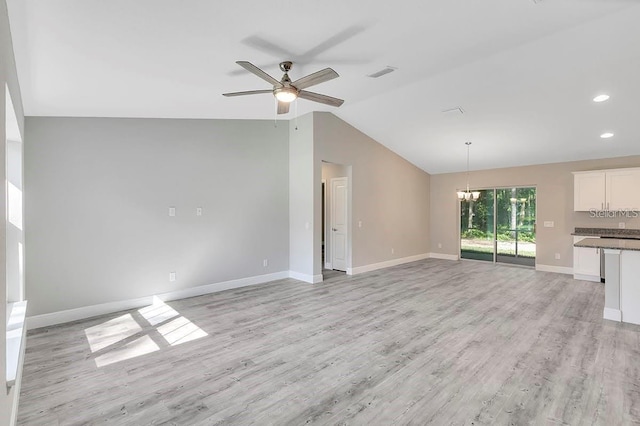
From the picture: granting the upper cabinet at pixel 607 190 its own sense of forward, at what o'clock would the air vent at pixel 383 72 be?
The air vent is roughly at 1 o'clock from the upper cabinet.

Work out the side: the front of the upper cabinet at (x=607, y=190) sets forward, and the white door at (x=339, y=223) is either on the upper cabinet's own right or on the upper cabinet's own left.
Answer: on the upper cabinet's own right

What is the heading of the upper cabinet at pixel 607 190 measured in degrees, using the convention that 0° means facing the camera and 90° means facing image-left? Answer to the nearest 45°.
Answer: approximately 0°

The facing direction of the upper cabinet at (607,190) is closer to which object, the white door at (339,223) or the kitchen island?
the kitchen island

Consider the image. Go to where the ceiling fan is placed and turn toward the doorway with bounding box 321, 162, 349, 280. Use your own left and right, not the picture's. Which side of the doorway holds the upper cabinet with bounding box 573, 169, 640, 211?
right

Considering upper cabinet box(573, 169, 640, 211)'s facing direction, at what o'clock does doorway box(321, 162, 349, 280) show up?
The doorway is roughly at 2 o'clock from the upper cabinet.

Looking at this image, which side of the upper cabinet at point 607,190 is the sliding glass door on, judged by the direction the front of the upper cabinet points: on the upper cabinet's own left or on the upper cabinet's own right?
on the upper cabinet's own right
